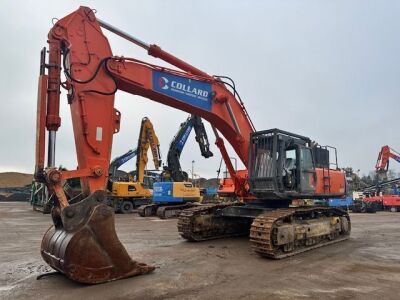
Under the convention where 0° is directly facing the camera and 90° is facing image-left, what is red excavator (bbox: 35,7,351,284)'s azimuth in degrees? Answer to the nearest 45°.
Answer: approximately 45°

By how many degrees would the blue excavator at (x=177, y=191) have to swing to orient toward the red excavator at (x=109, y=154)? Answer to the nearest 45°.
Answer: approximately 135° to its right

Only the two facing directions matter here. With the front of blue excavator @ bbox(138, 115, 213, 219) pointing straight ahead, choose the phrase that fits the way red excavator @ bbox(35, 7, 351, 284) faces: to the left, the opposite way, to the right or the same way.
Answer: the opposite way

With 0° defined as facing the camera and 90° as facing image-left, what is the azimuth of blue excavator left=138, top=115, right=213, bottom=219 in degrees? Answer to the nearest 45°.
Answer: approximately 225°

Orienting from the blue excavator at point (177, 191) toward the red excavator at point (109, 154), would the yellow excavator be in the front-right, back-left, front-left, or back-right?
back-right

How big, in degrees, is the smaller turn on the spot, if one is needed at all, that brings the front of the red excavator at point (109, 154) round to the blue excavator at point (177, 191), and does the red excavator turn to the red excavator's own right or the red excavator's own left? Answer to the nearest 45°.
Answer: approximately 135° to the red excavator's own right

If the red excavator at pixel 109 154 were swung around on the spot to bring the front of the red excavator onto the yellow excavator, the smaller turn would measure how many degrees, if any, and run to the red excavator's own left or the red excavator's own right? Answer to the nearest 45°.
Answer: approximately 135° to the red excavator's own right
